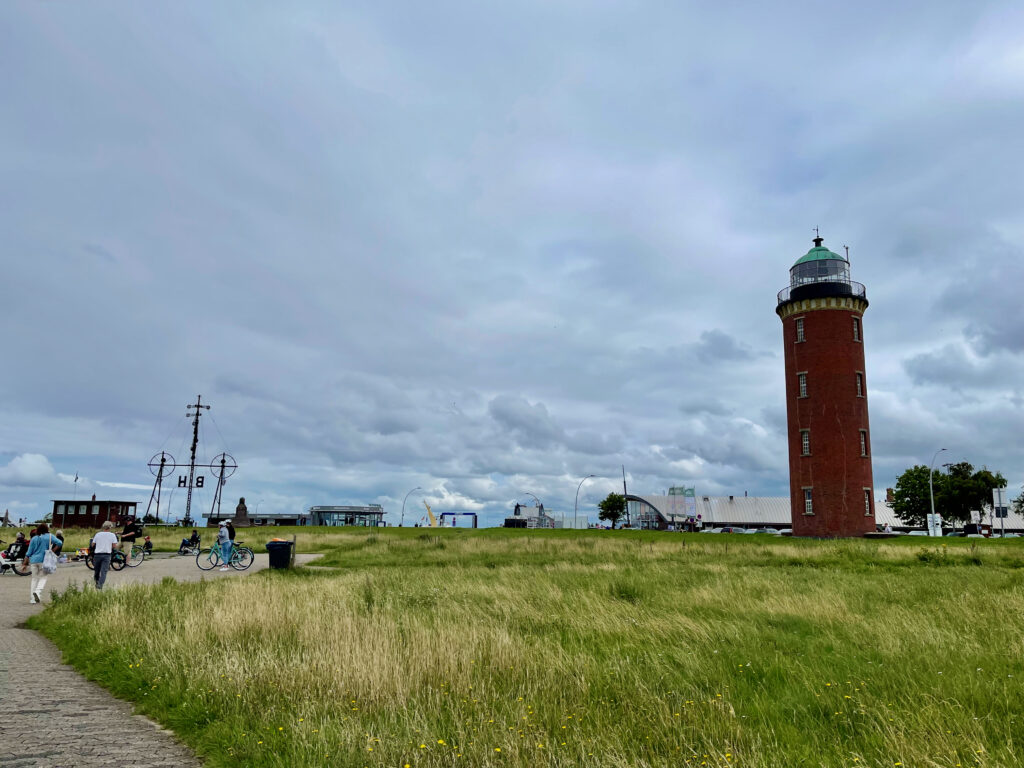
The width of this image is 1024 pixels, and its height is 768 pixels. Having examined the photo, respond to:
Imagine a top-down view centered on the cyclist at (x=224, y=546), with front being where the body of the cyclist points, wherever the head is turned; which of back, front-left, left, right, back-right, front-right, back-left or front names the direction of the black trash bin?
back-left

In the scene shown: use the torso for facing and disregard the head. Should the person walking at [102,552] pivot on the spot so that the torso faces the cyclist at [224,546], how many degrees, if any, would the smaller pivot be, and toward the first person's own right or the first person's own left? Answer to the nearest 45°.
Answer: approximately 45° to the first person's own right

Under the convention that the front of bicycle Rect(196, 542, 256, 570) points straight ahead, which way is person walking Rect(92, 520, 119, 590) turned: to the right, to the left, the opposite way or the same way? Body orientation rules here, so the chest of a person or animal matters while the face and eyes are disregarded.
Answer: to the right

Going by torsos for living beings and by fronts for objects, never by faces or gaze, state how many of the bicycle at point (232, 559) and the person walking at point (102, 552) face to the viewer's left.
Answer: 1

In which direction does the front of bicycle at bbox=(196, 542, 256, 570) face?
to the viewer's left

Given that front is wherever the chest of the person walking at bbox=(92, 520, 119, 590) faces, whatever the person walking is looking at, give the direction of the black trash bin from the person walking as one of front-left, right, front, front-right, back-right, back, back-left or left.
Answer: front-right

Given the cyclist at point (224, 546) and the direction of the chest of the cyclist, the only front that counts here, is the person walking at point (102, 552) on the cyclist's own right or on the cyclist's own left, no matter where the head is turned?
on the cyclist's own left

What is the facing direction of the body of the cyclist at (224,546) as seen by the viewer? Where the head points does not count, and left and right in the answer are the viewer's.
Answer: facing to the left of the viewer

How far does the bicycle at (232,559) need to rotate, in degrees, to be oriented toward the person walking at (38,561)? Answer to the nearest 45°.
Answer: approximately 45° to its left

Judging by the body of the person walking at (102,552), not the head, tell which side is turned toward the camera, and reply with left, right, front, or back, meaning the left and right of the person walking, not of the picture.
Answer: back
